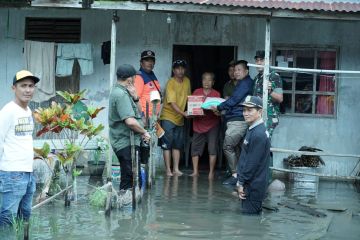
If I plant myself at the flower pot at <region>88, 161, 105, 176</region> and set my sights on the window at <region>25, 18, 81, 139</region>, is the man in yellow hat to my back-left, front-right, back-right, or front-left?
back-left

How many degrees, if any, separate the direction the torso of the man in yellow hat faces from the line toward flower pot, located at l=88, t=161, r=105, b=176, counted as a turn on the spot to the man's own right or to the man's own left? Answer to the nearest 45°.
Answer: approximately 135° to the man's own left

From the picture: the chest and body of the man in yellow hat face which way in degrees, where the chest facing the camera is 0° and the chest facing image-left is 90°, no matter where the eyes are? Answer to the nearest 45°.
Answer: approximately 315°

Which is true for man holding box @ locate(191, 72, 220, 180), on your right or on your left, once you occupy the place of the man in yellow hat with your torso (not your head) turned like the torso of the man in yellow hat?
on your left

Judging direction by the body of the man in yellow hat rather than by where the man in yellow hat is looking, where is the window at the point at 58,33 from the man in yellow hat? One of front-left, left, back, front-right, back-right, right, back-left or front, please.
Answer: back-left

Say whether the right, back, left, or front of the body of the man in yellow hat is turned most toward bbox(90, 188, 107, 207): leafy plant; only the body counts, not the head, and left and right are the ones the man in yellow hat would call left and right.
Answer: left
